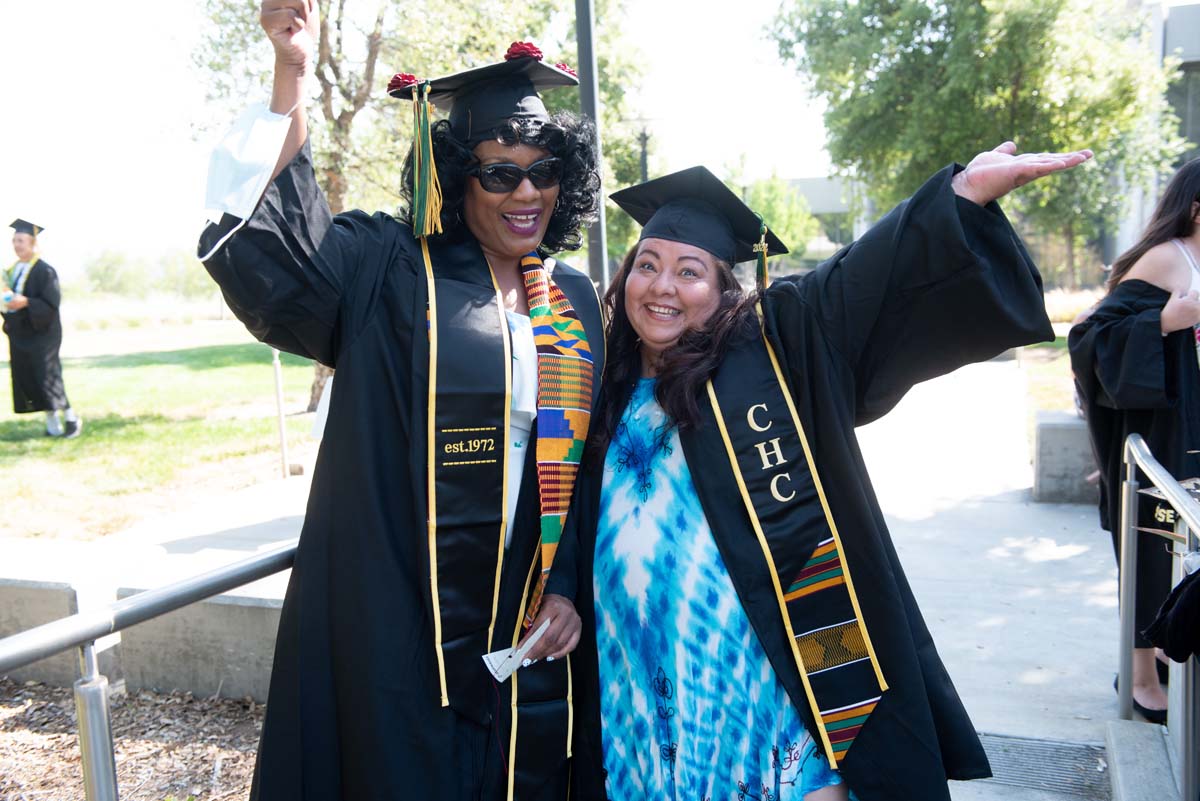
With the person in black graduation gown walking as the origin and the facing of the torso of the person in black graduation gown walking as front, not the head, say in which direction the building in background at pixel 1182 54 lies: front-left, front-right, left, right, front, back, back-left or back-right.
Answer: back-left

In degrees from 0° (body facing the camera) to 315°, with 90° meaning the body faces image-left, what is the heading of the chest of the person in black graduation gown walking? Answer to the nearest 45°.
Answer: approximately 45°

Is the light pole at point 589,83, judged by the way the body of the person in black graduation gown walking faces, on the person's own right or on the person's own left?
on the person's own left

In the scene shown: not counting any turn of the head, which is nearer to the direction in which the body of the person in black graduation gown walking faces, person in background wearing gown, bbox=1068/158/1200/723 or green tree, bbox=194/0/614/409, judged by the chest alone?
the person in background wearing gown

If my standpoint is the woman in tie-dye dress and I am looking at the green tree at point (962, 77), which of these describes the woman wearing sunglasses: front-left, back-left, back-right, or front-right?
back-left

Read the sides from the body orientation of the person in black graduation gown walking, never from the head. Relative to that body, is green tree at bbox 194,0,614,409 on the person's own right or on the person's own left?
on the person's own left

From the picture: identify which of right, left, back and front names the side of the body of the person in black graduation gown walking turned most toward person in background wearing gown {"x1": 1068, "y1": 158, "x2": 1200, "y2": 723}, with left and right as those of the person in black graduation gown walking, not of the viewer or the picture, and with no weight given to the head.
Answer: left

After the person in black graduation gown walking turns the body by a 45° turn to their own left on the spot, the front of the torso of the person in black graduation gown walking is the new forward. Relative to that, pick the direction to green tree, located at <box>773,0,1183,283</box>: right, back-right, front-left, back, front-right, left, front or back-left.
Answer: left

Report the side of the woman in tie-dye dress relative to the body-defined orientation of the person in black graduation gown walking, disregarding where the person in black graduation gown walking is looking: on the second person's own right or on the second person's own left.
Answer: on the second person's own left
